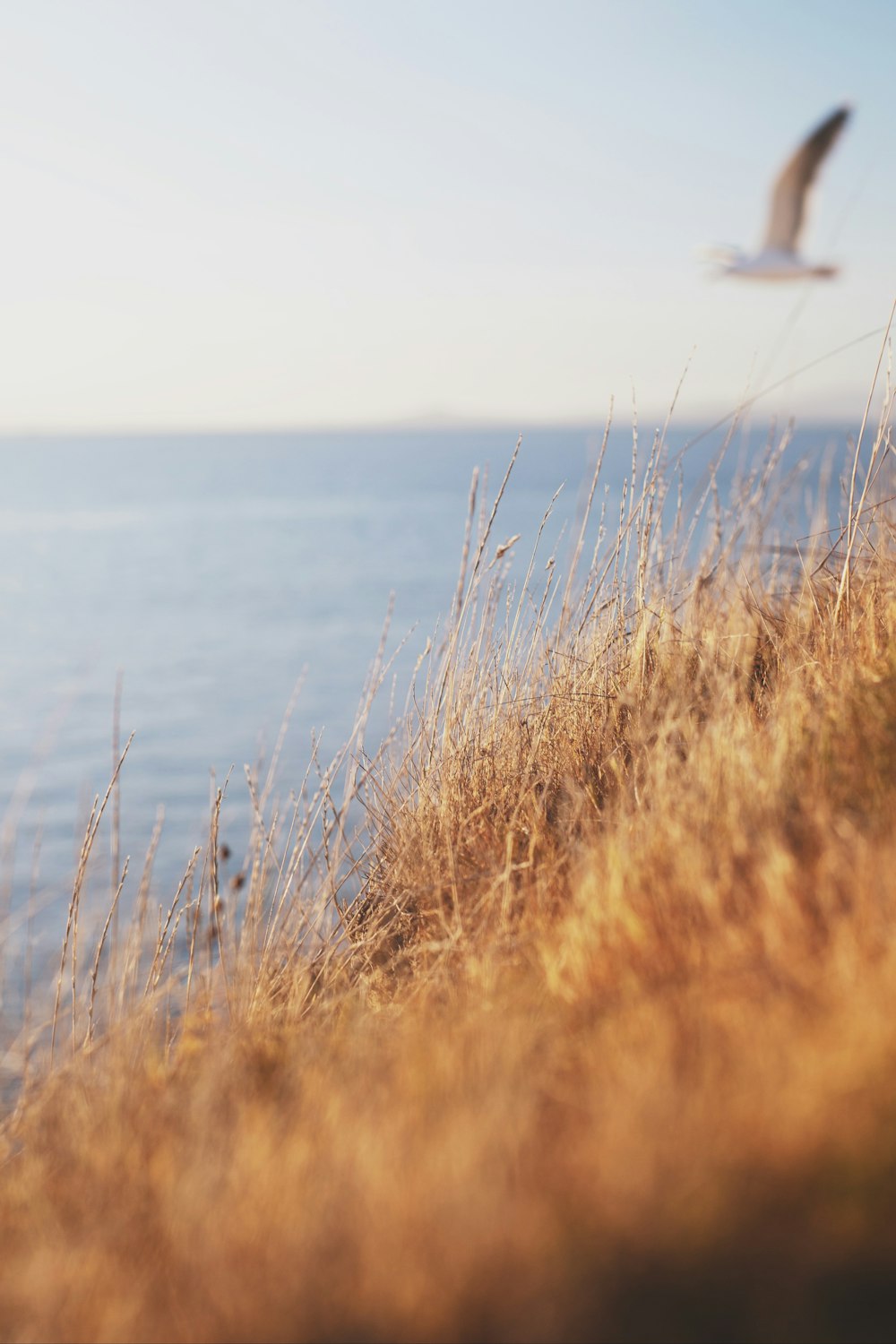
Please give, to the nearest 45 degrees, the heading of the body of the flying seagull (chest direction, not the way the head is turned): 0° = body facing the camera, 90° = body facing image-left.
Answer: approximately 90°
